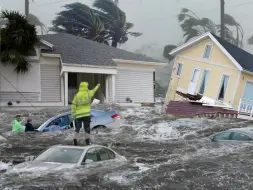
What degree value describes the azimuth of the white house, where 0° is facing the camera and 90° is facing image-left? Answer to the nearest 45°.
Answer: approximately 0°

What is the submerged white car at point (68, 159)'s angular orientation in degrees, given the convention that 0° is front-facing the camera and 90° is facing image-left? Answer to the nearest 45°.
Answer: approximately 45°

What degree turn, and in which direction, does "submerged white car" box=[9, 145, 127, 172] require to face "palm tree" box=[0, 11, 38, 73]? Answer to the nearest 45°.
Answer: approximately 135° to its right

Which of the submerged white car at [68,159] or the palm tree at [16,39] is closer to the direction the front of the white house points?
the submerged white car

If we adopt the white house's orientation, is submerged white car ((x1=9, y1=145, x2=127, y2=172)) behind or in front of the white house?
in front

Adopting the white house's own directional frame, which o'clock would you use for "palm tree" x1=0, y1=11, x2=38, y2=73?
The palm tree is roughly at 2 o'clock from the white house.

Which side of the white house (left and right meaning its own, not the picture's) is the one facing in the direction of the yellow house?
left
